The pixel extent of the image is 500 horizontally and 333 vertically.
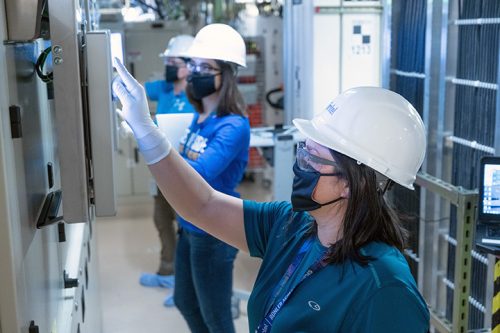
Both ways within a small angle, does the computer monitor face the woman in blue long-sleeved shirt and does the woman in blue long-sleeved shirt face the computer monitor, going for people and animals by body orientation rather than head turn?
no

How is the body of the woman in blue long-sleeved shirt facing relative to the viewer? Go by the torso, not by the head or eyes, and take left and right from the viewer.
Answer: facing the viewer and to the left of the viewer

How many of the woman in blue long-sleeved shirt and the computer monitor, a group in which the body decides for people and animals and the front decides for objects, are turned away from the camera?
0

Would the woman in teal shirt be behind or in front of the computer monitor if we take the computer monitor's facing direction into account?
in front

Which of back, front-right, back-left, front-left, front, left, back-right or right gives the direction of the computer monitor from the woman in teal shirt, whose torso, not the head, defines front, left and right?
back

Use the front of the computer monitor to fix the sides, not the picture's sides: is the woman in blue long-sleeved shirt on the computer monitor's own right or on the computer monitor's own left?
on the computer monitor's own right

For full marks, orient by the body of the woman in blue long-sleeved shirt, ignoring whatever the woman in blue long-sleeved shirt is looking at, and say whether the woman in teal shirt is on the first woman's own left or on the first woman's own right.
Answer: on the first woman's own left

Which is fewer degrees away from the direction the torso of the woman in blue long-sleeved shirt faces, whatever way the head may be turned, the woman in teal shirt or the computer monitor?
the woman in teal shirt

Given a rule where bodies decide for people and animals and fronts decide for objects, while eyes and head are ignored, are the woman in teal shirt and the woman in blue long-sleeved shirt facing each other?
no

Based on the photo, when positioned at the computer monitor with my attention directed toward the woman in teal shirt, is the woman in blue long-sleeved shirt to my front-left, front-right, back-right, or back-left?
front-right

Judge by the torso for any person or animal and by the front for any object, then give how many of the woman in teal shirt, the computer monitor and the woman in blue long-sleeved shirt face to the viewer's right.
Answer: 0

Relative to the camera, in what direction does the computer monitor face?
facing the viewer

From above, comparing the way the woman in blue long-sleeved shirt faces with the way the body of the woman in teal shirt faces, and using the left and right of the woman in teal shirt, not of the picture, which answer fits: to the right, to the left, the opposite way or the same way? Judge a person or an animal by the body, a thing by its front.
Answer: the same way

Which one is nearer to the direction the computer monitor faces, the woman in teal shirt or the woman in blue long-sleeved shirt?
the woman in teal shirt
